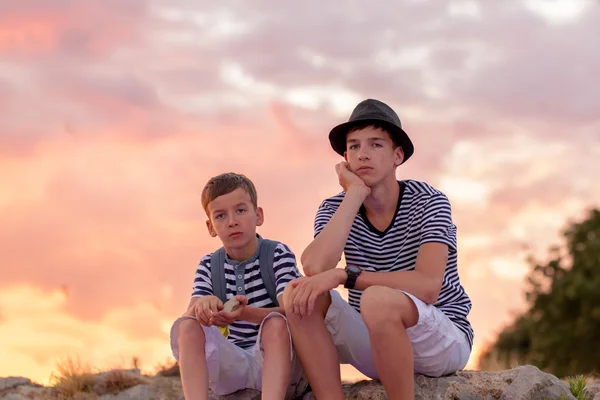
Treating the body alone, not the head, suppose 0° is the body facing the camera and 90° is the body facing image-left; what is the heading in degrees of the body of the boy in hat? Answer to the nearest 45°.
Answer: approximately 45°

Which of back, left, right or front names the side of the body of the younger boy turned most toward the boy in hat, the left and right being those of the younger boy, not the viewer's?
left

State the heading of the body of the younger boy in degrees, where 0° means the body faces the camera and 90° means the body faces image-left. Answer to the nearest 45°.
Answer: approximately 0°

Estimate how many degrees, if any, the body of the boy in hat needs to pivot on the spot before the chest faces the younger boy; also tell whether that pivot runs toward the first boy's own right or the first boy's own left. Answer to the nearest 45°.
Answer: approximately 45° to the first boy's own right

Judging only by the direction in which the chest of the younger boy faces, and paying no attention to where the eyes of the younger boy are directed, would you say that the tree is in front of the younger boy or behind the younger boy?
behind

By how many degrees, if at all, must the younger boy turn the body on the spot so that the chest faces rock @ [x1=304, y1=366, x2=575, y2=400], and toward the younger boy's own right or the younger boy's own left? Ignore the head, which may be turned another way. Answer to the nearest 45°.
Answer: approximately 90° to the younger boy's own left

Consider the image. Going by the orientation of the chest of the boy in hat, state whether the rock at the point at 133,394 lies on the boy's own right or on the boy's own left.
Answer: on the boy's own right
